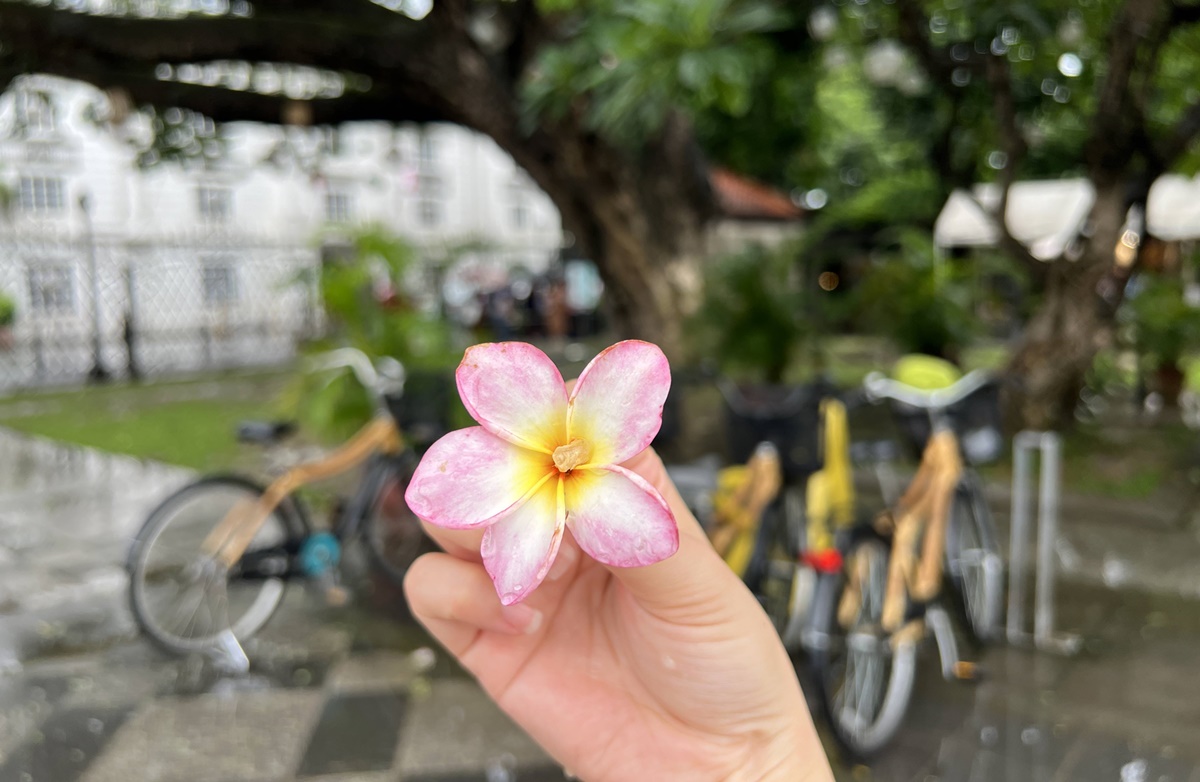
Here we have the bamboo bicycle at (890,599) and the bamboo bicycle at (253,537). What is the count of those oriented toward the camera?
0

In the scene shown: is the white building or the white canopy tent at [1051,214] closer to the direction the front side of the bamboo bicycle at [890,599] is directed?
the white canopy tent

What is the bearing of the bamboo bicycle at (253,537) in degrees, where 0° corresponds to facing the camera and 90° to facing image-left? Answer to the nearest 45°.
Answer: approximately 225°

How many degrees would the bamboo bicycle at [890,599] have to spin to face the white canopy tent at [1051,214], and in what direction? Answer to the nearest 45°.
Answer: approximately 45° to its left

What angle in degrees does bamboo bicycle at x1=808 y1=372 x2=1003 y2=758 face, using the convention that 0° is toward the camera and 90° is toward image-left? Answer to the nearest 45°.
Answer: approximately 225°
